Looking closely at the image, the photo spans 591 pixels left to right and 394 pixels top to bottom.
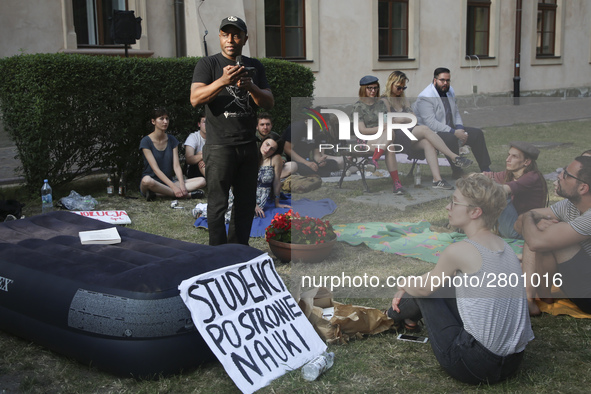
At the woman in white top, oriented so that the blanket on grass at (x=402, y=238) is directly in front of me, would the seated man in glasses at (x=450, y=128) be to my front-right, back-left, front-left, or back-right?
front-right

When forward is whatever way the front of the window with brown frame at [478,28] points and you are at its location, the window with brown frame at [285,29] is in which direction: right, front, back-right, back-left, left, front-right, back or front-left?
front-right

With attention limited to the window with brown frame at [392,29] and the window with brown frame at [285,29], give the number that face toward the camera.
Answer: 2

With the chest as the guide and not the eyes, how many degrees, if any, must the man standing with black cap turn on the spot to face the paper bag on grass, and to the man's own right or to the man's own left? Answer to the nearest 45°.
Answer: approximately 45° to the man's own left

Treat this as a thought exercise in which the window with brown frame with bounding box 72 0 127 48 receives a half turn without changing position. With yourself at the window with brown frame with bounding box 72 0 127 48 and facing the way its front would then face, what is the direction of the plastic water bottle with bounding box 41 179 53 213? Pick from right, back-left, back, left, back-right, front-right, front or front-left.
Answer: back

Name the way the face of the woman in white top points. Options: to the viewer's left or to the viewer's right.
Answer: to the viewer's left

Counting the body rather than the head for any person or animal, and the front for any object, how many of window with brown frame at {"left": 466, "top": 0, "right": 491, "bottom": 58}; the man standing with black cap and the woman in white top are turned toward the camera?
2

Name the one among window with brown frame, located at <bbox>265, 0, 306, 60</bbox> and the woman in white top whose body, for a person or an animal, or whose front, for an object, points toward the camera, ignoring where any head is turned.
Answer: the window with brown frame

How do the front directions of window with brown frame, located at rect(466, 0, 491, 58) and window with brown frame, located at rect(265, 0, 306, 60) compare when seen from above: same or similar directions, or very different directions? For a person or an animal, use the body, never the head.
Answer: same or similar directions

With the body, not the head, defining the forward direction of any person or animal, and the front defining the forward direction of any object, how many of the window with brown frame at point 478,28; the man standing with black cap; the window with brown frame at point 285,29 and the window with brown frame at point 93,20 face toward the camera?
4

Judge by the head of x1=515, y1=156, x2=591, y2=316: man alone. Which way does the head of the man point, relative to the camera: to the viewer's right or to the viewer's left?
to the viewer's left

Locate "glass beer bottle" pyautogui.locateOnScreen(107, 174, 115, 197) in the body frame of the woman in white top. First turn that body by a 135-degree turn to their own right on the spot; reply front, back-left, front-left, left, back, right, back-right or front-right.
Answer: back-left

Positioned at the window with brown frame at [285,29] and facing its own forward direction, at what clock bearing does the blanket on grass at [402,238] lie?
The blanket on grass is roughly at 12 o'clock from the window with brown frame.

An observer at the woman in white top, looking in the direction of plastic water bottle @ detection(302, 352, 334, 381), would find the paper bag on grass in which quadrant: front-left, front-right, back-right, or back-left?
front-right

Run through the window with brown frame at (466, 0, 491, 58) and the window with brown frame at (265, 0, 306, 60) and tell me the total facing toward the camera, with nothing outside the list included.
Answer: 2

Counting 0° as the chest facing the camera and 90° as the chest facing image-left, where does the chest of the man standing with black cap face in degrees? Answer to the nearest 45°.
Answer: approximately 0°
